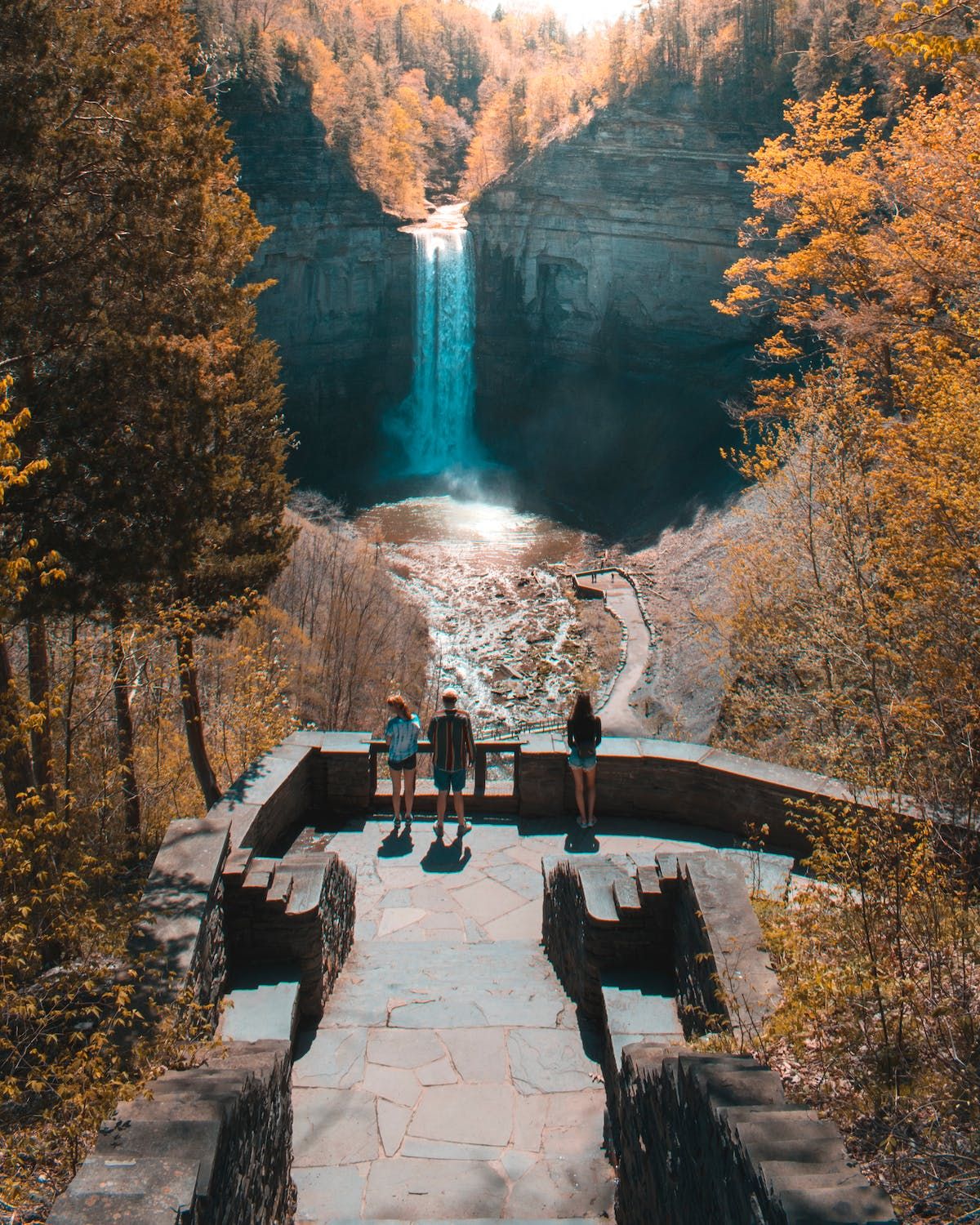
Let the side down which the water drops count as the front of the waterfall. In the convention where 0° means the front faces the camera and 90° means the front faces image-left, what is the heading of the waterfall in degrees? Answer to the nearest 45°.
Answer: approximately 0°

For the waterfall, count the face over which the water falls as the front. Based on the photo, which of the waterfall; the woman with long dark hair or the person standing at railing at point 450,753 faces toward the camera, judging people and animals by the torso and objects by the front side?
the waterfall

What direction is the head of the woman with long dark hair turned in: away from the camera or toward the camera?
away from the camera

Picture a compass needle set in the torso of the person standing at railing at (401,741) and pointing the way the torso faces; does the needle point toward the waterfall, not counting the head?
yes

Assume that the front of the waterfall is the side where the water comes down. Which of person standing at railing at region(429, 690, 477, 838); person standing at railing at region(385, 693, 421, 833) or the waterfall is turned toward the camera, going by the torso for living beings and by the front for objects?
the waterfall

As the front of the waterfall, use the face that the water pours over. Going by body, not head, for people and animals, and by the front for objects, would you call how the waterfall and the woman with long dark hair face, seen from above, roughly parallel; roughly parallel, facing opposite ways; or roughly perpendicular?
roughly parallel, facing opposite ways

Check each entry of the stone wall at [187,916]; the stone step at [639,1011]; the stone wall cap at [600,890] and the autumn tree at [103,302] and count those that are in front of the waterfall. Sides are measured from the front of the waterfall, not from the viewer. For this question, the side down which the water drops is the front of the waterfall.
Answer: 4

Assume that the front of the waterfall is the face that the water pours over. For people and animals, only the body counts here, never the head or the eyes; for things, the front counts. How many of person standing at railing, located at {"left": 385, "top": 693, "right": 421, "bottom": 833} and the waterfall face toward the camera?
1

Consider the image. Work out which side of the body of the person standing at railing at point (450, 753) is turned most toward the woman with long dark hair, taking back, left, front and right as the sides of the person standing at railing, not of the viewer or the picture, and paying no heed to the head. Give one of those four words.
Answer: right

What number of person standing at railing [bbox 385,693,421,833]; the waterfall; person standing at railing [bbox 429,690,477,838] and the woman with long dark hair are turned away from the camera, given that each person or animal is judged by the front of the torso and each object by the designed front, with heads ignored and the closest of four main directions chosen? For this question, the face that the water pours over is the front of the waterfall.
3

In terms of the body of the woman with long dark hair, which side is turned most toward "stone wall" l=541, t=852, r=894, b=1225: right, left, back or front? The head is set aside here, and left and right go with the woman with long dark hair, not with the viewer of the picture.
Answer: back

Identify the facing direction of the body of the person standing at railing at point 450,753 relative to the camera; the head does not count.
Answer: away from the camera

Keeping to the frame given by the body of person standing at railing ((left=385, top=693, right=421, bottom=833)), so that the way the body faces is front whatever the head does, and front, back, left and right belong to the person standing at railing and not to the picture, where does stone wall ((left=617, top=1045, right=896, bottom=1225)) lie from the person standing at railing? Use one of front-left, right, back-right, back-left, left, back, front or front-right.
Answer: back

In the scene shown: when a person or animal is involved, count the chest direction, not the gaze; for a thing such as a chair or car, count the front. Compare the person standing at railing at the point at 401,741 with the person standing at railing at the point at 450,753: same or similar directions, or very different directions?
same or similar directions

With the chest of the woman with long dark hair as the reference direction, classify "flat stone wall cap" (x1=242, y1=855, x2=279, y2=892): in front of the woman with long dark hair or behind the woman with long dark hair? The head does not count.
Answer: behind

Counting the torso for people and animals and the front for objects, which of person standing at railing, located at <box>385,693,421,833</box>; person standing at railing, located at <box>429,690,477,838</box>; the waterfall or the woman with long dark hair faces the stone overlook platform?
the waterfall

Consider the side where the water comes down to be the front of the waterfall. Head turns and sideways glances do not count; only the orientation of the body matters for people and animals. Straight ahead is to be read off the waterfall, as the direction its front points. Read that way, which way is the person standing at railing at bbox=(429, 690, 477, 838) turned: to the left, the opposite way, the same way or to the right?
the opposite way

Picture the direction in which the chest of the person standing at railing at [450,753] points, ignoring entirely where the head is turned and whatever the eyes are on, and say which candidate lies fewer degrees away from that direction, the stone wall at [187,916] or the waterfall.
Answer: the waterfall

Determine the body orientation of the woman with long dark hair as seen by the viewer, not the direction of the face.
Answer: away from the camera

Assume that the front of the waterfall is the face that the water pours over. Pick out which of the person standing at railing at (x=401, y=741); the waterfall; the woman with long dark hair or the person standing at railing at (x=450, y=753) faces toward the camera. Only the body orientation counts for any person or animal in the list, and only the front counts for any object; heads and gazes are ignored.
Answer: the waterfall
